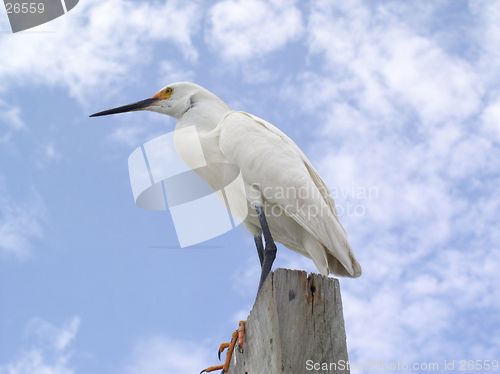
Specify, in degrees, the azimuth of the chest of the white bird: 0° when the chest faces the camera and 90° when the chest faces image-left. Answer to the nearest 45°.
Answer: approximately 90°
